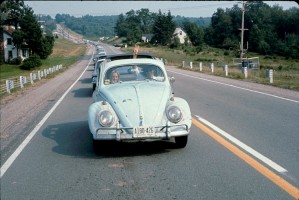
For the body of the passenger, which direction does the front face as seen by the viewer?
toward the camera

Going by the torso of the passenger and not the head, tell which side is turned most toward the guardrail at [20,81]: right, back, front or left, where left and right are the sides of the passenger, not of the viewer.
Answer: back

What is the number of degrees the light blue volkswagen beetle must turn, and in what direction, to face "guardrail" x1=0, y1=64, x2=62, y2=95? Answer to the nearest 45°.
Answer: approximately 180°

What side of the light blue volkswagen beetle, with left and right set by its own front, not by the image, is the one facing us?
front
